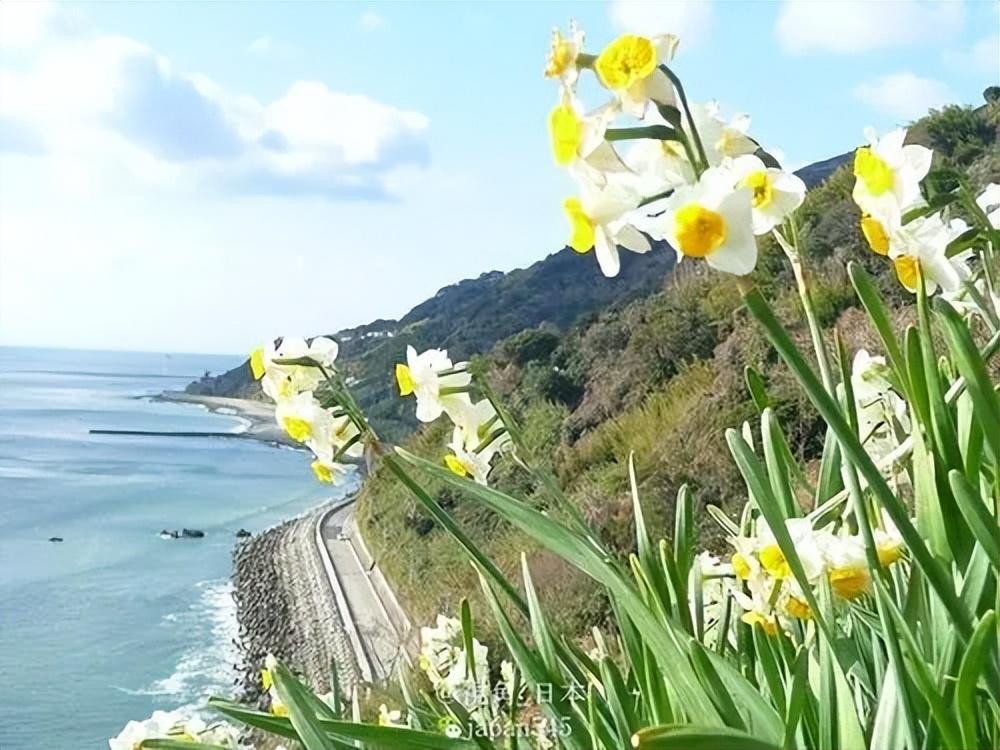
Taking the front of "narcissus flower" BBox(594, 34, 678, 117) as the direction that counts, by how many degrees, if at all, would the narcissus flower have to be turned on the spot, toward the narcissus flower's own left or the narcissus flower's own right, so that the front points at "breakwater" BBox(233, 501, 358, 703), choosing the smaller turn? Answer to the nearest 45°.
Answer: approximately 135° to the narcissus flower's own right

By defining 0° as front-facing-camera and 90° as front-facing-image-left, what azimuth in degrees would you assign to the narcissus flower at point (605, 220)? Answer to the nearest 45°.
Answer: approximately 90°

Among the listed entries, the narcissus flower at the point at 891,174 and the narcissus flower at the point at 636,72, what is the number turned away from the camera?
0

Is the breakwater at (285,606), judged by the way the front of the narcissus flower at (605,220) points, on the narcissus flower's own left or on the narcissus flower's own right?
on the narcissus flower's own right

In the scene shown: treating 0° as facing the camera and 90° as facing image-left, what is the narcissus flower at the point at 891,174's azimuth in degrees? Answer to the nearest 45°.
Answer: approximately 45°
